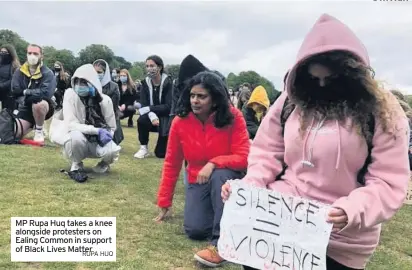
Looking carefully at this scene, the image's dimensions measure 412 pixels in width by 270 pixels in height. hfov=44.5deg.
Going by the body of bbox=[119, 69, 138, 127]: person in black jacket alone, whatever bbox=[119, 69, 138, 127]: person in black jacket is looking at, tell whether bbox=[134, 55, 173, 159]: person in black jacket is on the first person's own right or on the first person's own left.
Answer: on the first person's own left

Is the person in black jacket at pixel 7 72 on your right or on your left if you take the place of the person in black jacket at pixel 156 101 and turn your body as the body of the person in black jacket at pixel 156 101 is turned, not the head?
on your right

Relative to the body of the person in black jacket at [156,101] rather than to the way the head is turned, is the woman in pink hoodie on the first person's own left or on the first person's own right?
on the first person's own left

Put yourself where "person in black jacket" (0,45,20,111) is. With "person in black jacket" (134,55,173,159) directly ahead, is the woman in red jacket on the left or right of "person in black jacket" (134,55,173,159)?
right

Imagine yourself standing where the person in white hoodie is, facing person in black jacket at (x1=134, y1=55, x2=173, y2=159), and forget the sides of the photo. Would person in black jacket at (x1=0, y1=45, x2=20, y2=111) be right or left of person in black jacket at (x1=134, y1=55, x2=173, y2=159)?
left

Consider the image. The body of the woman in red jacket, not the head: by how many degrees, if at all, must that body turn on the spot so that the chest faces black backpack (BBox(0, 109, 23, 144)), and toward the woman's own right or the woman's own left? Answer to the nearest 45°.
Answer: approximately 90° to the woman's own right

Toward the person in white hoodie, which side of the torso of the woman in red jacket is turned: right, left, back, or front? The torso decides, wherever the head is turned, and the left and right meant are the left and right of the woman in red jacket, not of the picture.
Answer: right
